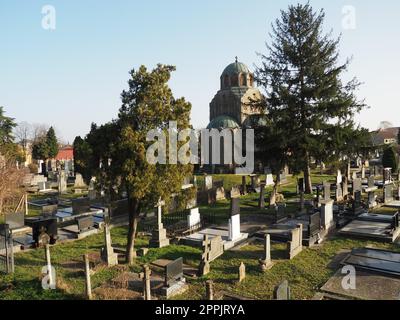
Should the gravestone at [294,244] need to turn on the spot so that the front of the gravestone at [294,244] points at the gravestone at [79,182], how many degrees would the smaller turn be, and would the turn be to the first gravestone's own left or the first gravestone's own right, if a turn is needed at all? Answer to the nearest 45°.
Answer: approximately 180°

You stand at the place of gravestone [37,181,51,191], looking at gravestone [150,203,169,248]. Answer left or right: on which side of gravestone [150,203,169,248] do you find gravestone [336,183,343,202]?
left

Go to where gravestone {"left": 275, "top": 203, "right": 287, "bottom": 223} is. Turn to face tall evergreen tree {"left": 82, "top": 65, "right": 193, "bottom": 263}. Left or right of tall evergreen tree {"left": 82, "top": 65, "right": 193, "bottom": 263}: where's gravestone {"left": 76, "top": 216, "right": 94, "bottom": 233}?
right

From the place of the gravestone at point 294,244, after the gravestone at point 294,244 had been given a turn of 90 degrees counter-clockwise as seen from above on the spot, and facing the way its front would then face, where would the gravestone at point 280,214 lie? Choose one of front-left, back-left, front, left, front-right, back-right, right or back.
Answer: front-left

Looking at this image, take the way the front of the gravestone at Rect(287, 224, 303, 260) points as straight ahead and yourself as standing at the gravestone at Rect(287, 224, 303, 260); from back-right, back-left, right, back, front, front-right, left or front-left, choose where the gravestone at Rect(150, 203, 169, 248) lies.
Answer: back-right

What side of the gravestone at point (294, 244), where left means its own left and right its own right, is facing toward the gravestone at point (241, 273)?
right

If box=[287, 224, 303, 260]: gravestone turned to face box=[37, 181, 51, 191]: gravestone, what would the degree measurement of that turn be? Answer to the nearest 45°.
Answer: approximately 180°

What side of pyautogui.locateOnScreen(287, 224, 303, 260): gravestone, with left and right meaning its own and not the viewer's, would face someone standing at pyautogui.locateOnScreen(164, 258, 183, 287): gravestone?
right

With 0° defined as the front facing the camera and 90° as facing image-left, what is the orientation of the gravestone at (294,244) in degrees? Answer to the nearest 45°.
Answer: approximately 315°

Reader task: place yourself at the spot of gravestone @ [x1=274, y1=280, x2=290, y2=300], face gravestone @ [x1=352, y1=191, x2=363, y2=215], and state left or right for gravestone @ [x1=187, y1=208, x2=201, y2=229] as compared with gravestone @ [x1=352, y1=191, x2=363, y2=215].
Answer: left
